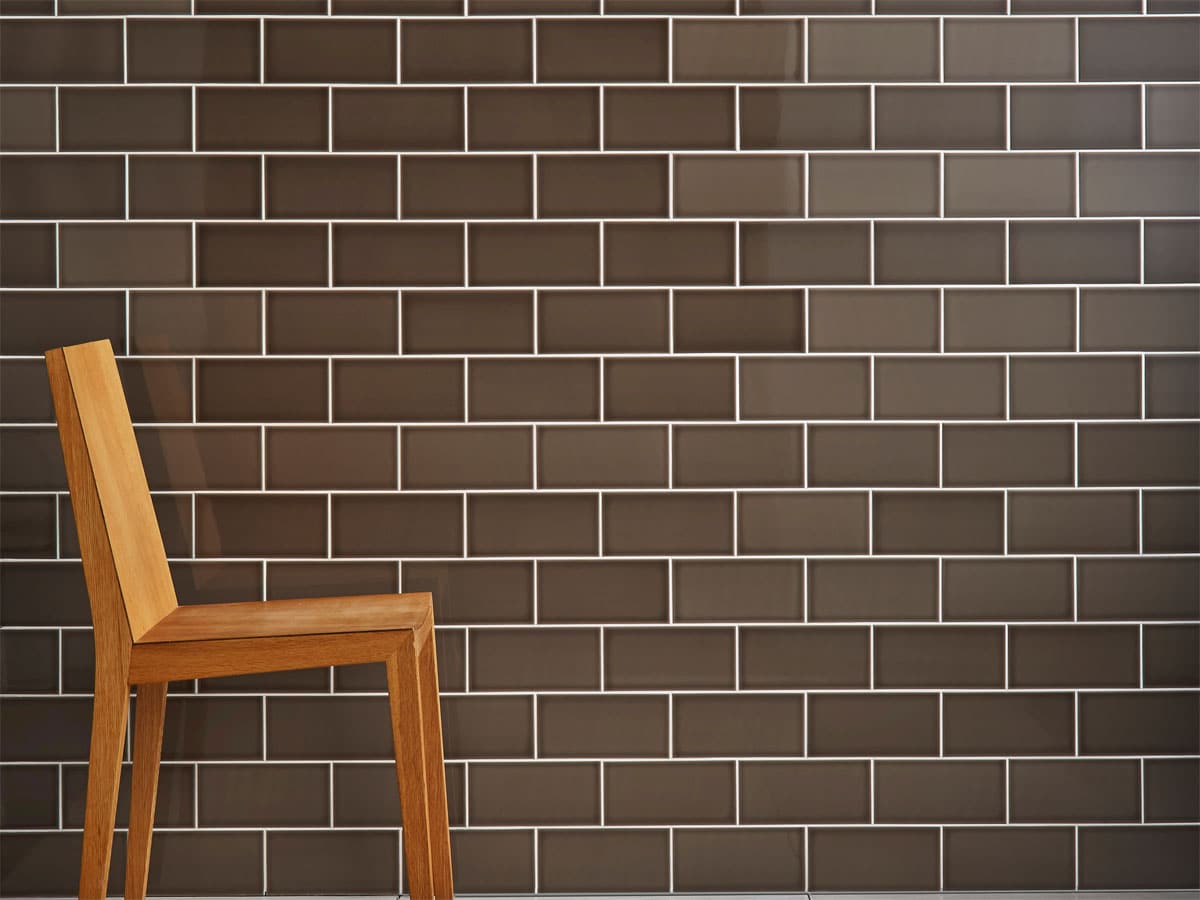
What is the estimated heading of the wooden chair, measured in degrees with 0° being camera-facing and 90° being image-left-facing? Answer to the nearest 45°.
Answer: approximately 270°
